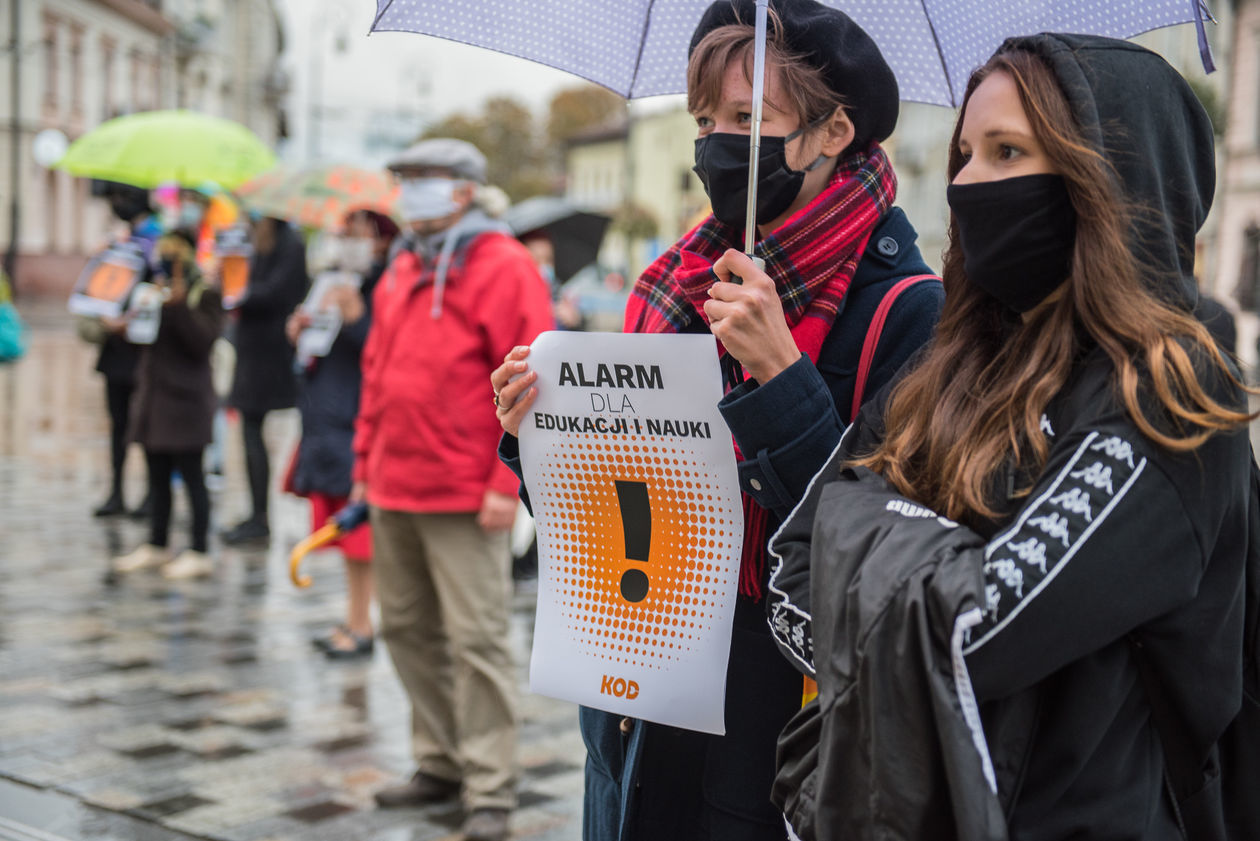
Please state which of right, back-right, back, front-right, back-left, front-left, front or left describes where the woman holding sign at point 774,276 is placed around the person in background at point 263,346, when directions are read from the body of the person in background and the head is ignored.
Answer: left

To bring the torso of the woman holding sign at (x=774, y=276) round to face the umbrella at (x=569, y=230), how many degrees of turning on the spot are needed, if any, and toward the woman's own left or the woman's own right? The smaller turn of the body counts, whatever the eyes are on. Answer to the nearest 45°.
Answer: approximately 135° to the woman's own right

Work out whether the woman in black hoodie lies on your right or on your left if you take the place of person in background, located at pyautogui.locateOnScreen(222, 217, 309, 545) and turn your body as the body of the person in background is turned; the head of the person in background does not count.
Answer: on your left

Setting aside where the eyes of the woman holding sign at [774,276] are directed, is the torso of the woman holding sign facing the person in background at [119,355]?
no

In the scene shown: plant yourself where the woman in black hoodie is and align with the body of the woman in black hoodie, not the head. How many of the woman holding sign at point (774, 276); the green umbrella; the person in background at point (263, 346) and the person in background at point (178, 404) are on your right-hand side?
4

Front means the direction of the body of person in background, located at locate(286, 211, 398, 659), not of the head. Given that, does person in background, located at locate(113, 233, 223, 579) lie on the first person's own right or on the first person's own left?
on the first person's own right

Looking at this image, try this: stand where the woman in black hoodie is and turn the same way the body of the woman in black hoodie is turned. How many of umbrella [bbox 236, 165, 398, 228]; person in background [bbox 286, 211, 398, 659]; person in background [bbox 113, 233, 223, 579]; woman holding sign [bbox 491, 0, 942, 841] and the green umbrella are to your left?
0

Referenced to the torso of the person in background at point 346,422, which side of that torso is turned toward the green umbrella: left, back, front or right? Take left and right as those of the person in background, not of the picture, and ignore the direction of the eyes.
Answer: right

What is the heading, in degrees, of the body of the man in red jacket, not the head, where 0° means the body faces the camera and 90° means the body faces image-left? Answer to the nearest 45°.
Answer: approximately 45°

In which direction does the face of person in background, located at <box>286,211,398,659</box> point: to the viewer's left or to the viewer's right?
to the viewer's left

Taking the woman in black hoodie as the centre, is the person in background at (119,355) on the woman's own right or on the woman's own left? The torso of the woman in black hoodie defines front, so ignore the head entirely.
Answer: on the woman's own right

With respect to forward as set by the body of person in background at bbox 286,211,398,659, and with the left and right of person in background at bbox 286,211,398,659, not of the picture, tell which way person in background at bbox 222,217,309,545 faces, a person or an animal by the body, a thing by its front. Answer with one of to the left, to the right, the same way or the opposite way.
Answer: the same way

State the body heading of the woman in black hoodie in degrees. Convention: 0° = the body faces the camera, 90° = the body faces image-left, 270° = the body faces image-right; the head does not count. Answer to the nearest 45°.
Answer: approximately 45°

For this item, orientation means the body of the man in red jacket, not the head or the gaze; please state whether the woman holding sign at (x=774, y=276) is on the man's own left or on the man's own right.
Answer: on the man's own left
